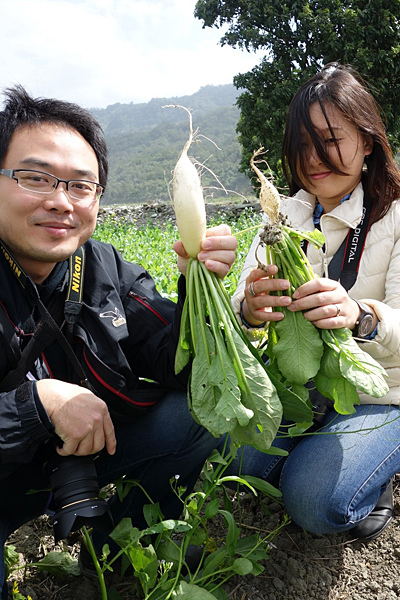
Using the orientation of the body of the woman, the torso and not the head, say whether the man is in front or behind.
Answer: in front

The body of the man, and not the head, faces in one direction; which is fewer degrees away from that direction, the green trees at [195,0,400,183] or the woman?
the woman

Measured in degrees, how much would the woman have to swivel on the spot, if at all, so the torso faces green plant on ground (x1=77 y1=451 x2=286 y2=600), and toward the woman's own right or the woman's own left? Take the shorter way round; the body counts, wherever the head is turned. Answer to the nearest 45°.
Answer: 0° — they already face it

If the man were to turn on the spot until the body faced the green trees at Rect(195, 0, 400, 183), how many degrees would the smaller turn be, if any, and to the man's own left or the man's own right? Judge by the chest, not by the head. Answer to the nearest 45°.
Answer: approximately 135° to the man's own left

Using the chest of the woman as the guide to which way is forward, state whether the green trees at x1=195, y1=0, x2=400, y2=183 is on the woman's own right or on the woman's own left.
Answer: on the woman's own right

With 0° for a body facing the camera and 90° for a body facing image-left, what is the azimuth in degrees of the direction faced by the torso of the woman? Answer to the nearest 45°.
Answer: approximately 45°

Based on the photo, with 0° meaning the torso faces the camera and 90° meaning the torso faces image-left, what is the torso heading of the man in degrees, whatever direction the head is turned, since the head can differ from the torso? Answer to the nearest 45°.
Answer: approximately 315°

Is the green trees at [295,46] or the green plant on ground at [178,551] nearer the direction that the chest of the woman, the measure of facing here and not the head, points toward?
the green plant on ground
